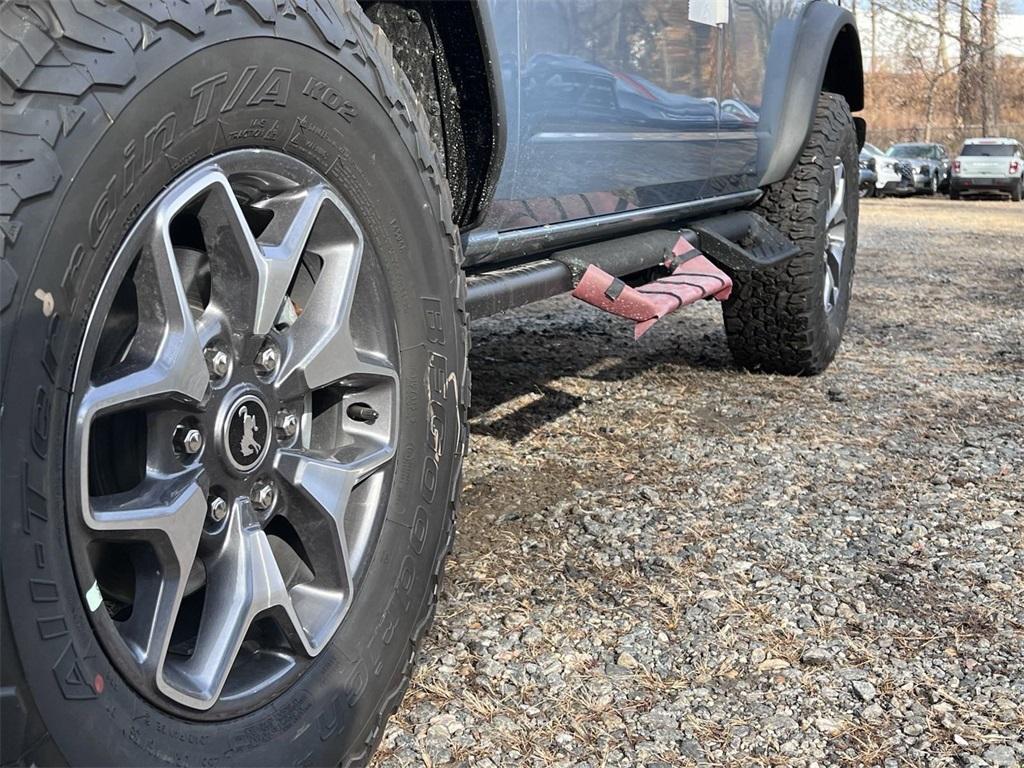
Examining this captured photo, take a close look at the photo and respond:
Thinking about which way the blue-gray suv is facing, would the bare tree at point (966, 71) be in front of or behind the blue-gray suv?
behind

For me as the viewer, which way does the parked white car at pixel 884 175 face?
facing the viewer and to the right of the viewer

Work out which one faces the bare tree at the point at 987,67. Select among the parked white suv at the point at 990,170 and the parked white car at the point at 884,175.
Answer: the parked white suv

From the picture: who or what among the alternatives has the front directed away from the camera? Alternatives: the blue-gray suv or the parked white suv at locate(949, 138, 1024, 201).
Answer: the parked white suv

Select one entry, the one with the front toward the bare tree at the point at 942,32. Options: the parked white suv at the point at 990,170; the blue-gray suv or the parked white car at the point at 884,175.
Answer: the parked white suv

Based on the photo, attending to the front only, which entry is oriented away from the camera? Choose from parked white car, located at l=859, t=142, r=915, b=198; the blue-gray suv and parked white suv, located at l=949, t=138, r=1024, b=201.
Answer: the parked white suv

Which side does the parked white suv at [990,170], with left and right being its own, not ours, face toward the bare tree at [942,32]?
front

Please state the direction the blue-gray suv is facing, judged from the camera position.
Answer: facing the viewer and to the left of the viewer

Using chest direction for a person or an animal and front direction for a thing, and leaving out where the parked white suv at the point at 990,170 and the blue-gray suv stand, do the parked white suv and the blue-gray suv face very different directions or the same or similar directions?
very different directions

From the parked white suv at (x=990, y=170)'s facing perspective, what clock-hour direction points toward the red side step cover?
The red side step cover is roughly at 6 o'clock from the parked white suv.

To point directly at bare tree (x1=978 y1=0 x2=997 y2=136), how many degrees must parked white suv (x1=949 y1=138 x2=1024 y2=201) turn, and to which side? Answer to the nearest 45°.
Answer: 0° — it already faces it

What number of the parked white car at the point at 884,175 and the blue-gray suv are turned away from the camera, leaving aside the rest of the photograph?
0

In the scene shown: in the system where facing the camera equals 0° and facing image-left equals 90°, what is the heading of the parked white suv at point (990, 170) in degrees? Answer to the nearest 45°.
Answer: approximately 180°

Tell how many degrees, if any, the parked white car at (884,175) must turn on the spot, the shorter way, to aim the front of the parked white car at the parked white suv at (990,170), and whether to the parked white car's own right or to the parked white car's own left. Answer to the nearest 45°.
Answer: approximately 45° to the parked white car's own left

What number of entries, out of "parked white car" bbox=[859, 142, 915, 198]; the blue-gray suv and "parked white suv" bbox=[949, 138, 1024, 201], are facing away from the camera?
1

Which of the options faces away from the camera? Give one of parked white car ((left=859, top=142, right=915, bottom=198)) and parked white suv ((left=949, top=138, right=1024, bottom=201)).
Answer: the parked white suv

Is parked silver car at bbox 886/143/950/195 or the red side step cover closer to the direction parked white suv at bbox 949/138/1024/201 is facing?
the parked silver car
